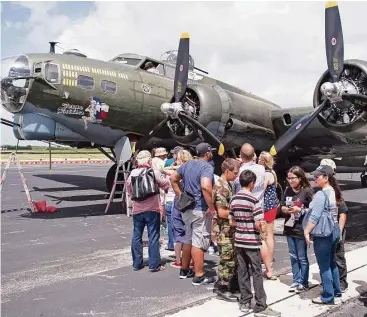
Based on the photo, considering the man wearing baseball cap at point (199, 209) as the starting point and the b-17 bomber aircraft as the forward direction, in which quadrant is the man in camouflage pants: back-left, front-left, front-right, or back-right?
back-right

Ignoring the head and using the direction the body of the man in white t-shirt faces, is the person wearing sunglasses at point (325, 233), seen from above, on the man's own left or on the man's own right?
on the man's own right

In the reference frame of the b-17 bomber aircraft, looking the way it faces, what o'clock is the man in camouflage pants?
The man in camouflage pants is roughly at 10 o'clock from the b-17 bomber aircraft.

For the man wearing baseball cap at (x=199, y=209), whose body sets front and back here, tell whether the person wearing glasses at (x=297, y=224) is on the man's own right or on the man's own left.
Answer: on the man's own right

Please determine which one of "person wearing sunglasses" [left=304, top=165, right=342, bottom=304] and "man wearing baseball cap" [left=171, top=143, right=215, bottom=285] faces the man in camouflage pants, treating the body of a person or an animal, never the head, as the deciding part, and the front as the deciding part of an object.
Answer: the person wearing sunglasses

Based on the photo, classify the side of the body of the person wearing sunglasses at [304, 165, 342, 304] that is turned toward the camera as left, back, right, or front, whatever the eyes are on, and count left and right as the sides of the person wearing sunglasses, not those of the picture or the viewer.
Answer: left

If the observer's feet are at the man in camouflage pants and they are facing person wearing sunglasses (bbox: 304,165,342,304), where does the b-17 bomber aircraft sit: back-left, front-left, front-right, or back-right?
back-left

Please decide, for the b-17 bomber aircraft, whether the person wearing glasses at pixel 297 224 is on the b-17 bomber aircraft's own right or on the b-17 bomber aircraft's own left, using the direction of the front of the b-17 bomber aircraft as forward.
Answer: on the b-17 bomber aircraft's own left

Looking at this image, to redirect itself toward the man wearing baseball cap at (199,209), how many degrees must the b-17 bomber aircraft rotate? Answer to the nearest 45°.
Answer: approximately 45° to its left

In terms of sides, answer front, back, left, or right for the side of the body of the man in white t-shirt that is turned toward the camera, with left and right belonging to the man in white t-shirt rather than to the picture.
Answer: back
